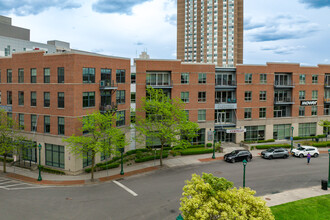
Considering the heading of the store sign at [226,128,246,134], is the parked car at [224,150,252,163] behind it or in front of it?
in front

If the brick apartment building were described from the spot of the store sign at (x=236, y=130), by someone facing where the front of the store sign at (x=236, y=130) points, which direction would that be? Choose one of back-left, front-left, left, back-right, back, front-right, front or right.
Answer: front-right

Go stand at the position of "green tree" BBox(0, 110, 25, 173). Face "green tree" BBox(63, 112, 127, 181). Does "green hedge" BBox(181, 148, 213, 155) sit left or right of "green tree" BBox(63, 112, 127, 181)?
left

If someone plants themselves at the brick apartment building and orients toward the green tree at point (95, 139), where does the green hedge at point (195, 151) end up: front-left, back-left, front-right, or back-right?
front-left

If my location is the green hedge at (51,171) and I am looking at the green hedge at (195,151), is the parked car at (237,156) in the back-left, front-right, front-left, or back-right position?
front-right

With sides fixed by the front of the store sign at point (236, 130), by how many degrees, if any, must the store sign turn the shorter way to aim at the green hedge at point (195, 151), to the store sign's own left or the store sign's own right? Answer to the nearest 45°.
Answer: approximately 45° to the store sign's own right

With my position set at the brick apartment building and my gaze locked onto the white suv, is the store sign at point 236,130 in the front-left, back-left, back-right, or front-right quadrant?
front-left

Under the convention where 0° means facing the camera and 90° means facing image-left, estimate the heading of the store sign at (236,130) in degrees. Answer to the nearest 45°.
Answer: approximately 0°

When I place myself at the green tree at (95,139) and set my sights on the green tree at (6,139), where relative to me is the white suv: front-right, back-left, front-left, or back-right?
back-right

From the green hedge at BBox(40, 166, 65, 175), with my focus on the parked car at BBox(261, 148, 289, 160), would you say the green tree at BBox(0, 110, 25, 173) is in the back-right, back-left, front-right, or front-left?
back-left
